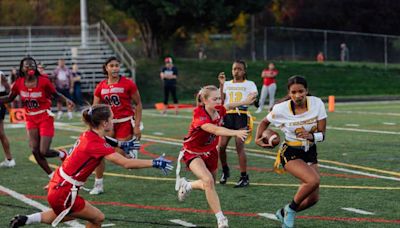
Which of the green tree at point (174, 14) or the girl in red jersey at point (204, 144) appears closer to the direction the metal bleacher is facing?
the girl in red jersey

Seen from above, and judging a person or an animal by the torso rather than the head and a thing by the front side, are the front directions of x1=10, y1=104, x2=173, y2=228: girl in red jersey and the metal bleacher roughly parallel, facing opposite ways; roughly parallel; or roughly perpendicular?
roughly perpendicular

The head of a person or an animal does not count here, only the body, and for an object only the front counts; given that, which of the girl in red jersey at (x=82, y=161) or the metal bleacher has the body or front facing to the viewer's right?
the girl in red jersey

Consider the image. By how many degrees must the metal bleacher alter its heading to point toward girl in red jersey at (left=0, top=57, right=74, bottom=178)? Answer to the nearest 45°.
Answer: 0° — it already faces them

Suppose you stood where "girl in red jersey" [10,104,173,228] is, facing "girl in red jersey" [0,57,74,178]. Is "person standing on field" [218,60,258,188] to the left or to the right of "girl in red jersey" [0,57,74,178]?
right

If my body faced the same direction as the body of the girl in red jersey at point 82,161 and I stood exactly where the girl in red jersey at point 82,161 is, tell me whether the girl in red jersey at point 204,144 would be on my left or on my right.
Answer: on my left

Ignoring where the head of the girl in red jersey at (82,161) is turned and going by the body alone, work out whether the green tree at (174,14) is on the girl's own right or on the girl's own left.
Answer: on the girl's own left

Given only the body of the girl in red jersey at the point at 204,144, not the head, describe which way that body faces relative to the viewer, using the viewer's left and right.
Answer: facing the viewer and to the right of the viewer

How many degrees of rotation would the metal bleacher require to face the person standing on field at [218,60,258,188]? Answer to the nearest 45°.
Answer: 0° — it already faces them

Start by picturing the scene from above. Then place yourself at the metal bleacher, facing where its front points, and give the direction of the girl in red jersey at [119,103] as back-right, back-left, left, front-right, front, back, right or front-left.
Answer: front

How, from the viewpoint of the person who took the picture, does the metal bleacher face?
facing the viewer

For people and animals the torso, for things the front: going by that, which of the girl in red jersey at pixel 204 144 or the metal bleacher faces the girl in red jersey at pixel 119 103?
the metal bleacher

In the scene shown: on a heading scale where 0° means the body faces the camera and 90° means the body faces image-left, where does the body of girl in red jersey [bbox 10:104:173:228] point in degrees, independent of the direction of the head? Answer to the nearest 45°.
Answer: approximately 270°

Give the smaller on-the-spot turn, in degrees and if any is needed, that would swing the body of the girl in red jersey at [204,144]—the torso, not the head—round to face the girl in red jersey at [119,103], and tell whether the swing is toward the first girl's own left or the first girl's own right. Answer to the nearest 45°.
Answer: approximately 180°

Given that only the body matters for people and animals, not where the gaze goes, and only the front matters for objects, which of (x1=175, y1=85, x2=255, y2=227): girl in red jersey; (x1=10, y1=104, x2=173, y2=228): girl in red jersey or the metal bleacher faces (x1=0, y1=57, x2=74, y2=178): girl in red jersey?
the metal bleacher
